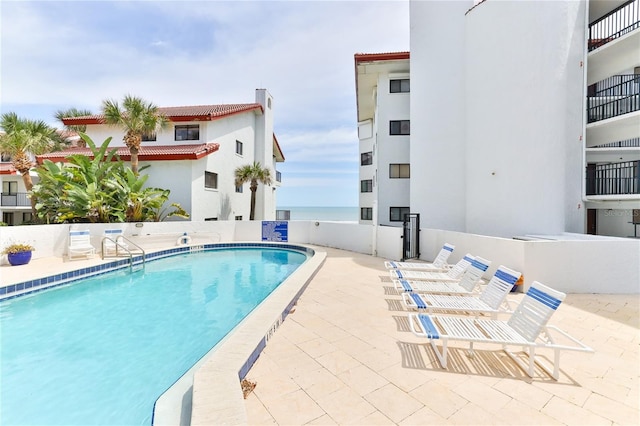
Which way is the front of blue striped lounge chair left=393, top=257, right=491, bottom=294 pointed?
to the viewer's left

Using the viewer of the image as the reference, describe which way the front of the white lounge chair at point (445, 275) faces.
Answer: facing to the left of the viewer

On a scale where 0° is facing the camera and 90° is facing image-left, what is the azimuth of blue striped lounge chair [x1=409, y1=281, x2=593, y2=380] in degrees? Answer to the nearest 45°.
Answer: approximately 90°

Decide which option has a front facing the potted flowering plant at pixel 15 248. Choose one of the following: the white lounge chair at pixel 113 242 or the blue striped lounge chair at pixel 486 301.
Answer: the blue striped lounge chair

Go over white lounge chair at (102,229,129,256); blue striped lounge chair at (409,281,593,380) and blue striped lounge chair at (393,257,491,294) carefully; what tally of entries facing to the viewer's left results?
2

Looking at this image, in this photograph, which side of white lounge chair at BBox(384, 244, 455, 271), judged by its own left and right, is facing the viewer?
left

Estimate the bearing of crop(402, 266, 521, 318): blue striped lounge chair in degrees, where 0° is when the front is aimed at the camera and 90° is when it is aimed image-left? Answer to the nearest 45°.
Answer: approximately 90°

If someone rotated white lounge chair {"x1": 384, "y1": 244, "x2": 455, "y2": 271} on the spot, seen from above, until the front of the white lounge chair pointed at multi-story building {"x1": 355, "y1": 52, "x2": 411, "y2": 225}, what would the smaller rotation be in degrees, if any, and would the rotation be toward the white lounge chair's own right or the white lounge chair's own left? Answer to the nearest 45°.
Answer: approximately 90° to the white lounge chair's own right
